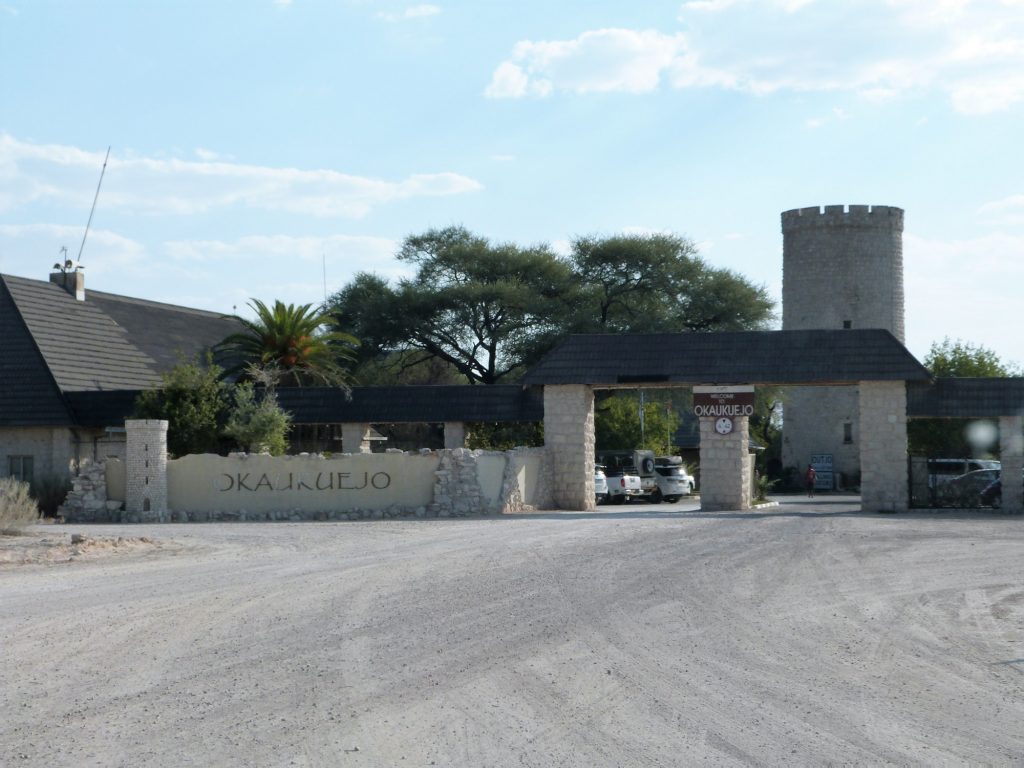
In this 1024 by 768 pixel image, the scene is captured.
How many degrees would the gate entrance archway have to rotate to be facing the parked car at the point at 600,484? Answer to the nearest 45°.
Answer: approximately 135° to its right

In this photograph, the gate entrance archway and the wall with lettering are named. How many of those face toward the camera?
2

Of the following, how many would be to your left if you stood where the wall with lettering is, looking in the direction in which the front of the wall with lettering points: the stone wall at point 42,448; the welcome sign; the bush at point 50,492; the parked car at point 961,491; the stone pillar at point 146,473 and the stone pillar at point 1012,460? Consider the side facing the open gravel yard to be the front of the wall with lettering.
3

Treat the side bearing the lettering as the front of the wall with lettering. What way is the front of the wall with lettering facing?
toward the camera

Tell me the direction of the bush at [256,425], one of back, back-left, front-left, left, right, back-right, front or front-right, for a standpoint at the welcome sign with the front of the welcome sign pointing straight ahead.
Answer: right

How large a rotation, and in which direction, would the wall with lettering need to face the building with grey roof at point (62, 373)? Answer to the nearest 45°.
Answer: approximately 135° to its right

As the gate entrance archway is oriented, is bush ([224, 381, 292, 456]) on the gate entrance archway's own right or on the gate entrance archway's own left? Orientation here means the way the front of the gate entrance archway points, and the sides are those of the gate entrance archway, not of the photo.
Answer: on the gate entrance archway's own right

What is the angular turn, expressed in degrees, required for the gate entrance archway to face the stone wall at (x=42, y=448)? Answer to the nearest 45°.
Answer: approximately 90° to its right

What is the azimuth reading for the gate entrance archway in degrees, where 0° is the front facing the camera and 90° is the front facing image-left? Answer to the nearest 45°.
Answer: approximately 0°

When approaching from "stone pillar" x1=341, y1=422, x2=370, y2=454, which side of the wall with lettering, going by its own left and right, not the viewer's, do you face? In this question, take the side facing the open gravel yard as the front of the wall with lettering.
back

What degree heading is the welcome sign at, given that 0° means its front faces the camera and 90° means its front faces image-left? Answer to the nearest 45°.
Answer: approximately 0°

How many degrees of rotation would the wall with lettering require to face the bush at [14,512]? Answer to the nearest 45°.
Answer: approximately 45° to its right

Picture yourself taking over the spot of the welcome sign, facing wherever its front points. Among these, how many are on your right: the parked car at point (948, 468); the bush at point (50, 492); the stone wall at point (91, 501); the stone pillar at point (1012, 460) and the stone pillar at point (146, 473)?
3

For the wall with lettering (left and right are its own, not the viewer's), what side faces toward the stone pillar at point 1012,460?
left
